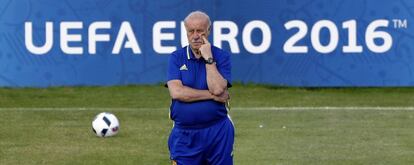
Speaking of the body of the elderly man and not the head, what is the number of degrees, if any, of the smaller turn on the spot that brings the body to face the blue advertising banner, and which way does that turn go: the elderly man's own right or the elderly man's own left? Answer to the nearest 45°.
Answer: approximately 180°

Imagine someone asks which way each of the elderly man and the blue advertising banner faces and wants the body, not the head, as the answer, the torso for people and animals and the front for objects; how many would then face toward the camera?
2

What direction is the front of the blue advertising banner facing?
toward the camera

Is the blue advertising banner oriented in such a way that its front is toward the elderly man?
yes

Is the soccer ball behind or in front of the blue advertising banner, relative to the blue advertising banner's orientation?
in front

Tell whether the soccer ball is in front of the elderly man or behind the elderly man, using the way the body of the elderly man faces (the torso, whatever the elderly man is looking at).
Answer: behind

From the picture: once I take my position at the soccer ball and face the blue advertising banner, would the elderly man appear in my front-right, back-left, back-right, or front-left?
back-right

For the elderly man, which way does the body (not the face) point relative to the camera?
toward the camera
